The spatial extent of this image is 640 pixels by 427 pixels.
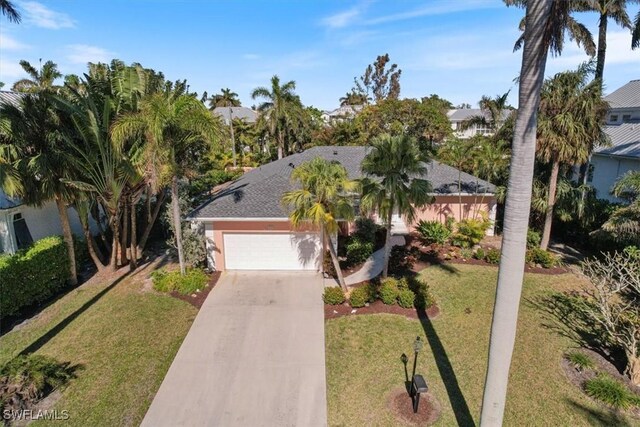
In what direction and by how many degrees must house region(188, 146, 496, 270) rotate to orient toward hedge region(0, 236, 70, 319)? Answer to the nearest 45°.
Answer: approximately 45° to its right

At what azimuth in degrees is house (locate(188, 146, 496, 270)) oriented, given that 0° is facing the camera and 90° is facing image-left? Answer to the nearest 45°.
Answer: approximately 0°

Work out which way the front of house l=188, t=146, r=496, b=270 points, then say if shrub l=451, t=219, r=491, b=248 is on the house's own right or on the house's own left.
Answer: on the house's own left

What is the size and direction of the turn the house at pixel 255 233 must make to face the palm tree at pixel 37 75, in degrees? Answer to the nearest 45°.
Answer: approximately 135° to its right

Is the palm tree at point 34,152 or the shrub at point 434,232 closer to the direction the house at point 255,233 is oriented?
the palm tree

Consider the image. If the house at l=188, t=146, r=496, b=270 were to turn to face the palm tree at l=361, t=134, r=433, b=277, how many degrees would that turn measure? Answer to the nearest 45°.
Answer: approximately 45° to its left

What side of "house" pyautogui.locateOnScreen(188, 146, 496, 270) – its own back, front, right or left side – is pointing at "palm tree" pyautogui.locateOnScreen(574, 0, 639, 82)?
left

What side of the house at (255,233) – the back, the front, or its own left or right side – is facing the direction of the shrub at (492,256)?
left

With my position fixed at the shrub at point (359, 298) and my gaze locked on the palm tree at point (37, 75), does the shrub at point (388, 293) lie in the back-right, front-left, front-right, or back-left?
back-right

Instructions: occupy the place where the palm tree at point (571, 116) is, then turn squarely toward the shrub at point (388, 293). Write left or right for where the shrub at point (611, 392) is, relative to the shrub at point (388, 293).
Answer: left

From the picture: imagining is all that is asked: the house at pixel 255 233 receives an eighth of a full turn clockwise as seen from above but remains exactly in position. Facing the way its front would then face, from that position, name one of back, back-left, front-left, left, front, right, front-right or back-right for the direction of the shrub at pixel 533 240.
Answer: back-left
